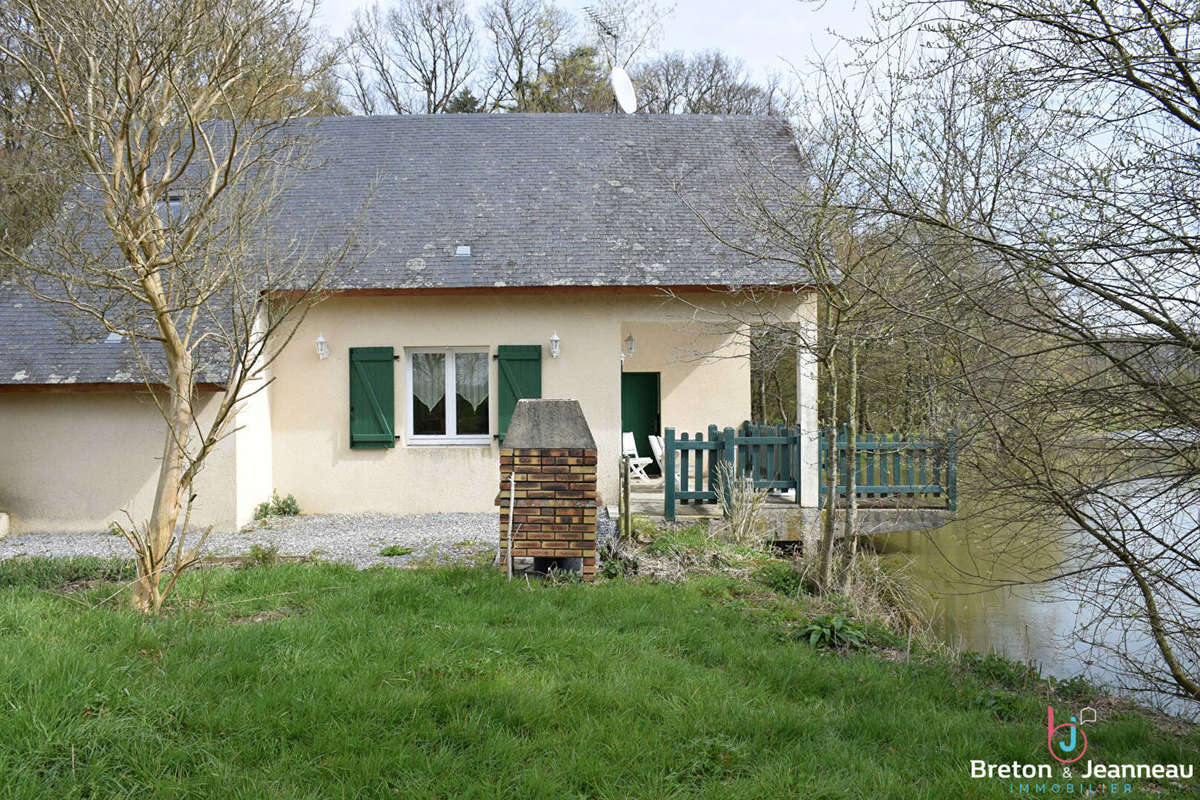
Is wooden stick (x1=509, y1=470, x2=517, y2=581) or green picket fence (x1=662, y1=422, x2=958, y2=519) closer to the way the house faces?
the wooden stick

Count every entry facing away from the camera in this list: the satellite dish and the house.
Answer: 0

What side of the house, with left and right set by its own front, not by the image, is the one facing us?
front
